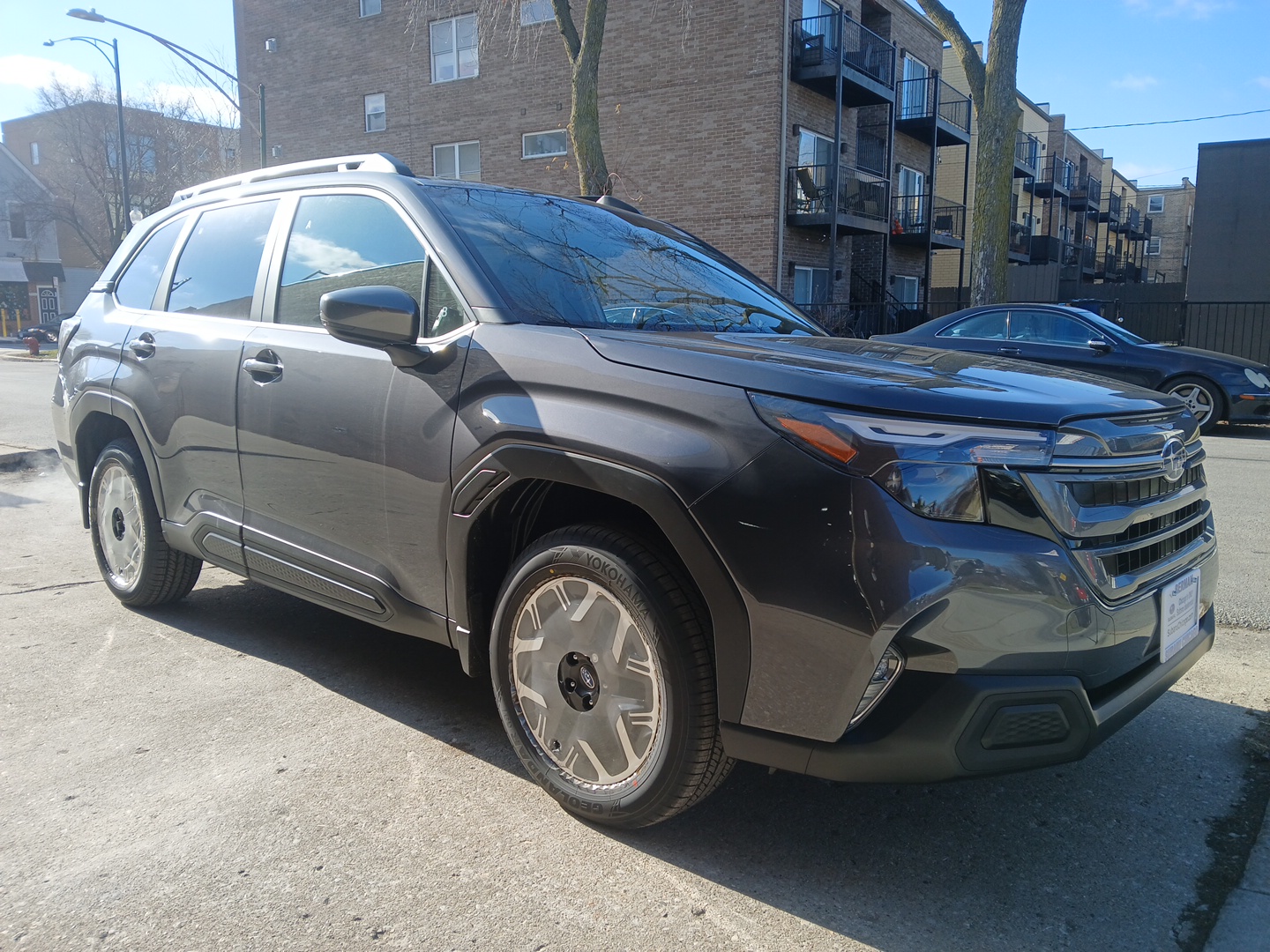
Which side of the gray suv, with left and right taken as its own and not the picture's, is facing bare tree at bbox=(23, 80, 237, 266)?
back

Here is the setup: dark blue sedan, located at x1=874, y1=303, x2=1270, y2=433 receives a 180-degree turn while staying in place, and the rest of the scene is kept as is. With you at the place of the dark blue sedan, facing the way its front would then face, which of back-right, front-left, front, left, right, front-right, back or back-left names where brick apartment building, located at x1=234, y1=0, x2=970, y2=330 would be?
front-right

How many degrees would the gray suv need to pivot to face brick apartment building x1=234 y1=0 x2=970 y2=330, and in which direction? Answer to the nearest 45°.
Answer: approximately 135° to its left

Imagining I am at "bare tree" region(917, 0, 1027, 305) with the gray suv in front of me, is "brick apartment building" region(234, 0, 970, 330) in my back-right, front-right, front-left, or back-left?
back-right

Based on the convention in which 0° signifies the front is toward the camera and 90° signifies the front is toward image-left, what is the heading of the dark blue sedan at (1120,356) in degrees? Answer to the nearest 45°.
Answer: approximately 270°

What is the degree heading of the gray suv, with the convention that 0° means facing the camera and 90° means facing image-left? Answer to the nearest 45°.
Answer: approximately 315°

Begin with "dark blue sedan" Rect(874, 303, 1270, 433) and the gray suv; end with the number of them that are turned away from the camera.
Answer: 0

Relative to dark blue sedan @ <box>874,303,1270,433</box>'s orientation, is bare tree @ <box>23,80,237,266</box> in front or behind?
behind
